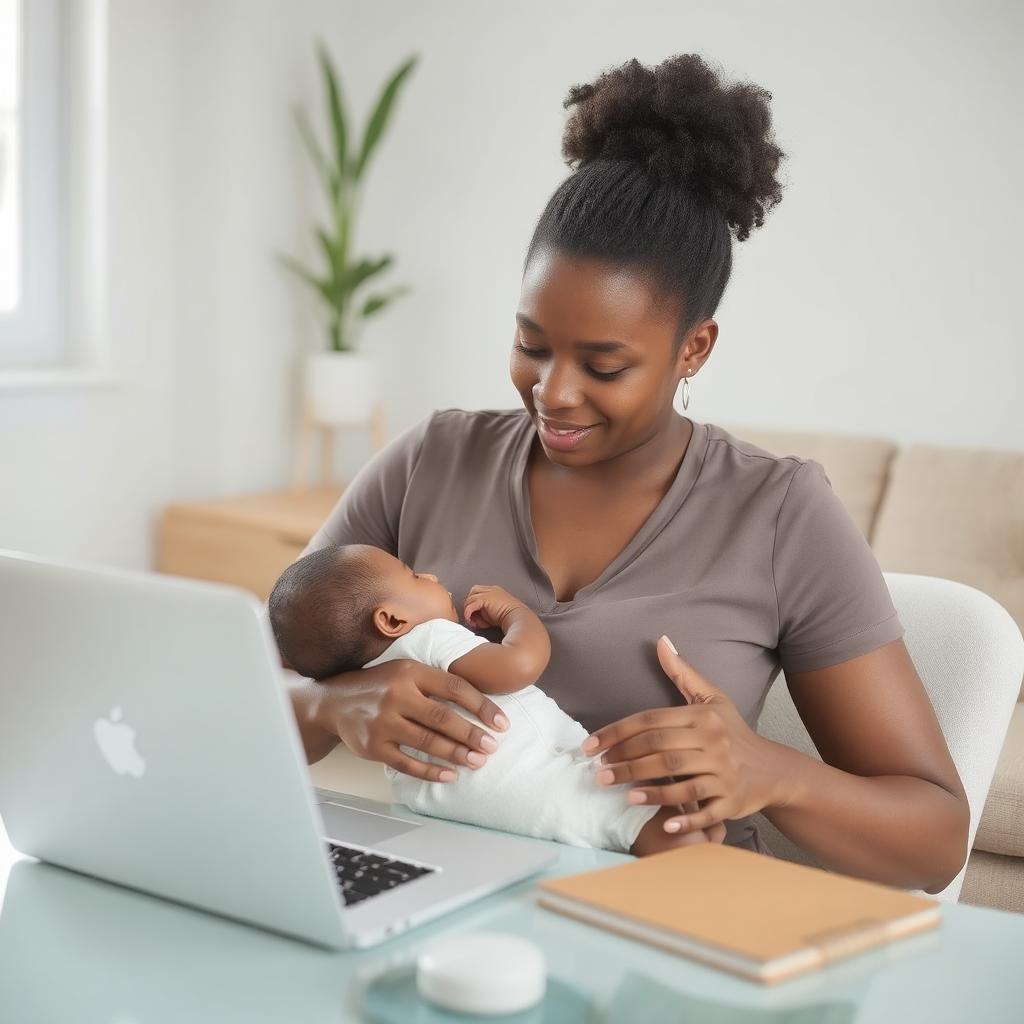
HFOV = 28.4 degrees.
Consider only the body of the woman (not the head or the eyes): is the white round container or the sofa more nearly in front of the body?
the white round container

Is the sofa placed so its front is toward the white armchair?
yes

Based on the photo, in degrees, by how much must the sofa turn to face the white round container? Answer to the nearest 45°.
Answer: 0° — it already faces it

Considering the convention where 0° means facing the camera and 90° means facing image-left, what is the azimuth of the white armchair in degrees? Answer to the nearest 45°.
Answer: approximately 45°

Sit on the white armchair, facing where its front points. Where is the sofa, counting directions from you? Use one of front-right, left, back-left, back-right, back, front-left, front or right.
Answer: back-right

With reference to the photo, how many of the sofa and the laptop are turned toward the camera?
1

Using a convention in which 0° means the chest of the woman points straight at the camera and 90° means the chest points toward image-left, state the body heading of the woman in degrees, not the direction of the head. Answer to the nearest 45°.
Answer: approximately 45°

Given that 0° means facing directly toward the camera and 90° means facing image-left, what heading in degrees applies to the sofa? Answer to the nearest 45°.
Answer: approximately 0°
